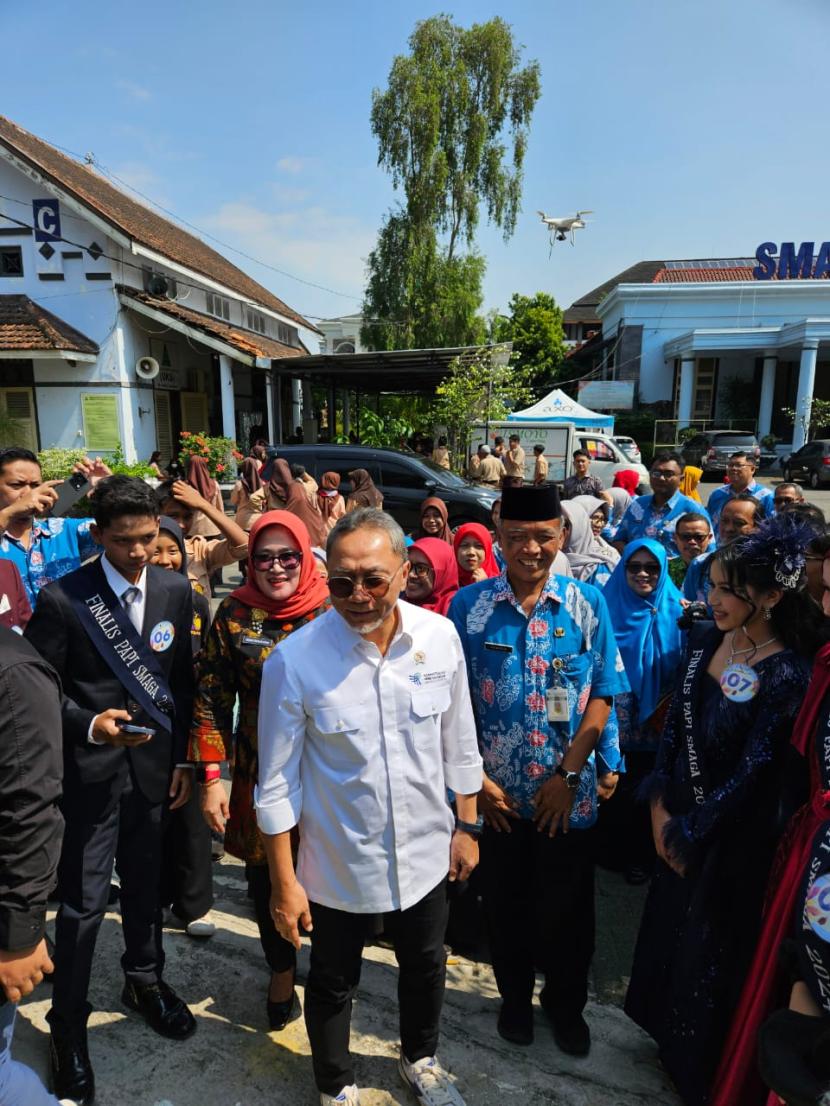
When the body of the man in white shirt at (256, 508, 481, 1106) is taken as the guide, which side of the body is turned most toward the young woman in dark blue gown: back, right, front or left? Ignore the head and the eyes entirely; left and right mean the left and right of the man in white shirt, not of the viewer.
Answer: left

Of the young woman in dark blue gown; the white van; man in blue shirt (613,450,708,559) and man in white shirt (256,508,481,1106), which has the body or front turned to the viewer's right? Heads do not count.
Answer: the white van

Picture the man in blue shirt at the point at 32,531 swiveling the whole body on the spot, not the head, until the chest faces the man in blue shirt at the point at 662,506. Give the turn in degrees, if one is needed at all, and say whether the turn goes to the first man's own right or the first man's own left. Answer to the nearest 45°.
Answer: approximately 45° to the first man's own left

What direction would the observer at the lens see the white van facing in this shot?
facing to the right of the viewer

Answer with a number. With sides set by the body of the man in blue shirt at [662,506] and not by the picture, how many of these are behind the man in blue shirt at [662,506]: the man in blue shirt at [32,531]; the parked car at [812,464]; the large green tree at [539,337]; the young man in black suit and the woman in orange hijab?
2

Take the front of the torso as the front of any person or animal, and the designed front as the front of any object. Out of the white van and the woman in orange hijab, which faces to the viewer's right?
the white van

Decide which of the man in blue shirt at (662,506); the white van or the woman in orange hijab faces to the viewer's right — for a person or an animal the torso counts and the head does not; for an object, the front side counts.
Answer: the white van

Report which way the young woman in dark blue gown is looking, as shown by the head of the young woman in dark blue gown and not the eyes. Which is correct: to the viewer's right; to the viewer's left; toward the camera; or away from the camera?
to the viewer's left

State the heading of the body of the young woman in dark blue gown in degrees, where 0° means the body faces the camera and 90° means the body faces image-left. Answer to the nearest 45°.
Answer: approximately 45°

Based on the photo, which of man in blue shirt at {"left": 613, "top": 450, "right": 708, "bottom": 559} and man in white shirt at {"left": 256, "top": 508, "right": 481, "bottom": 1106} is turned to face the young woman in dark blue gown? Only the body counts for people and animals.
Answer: the man in blue shirt

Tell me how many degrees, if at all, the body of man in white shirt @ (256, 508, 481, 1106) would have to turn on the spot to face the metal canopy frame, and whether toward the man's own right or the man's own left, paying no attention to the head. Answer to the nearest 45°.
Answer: approximately 180°

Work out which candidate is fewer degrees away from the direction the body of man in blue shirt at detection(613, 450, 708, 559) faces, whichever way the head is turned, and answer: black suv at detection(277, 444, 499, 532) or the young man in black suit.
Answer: the young man in black suit

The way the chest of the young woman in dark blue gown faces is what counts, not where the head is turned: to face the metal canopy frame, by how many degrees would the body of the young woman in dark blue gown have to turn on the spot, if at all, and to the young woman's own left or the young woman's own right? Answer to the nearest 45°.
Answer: approximately 90° to the young woman's own right
